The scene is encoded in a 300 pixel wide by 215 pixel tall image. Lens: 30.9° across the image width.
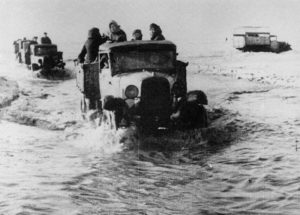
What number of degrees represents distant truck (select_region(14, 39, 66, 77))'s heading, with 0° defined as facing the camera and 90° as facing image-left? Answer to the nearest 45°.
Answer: approximately 315°

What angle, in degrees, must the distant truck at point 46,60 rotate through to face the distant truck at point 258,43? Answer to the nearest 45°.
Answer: approximately 90° to its left

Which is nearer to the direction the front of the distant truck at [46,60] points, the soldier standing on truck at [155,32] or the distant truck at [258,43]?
the soldier standing on truck
